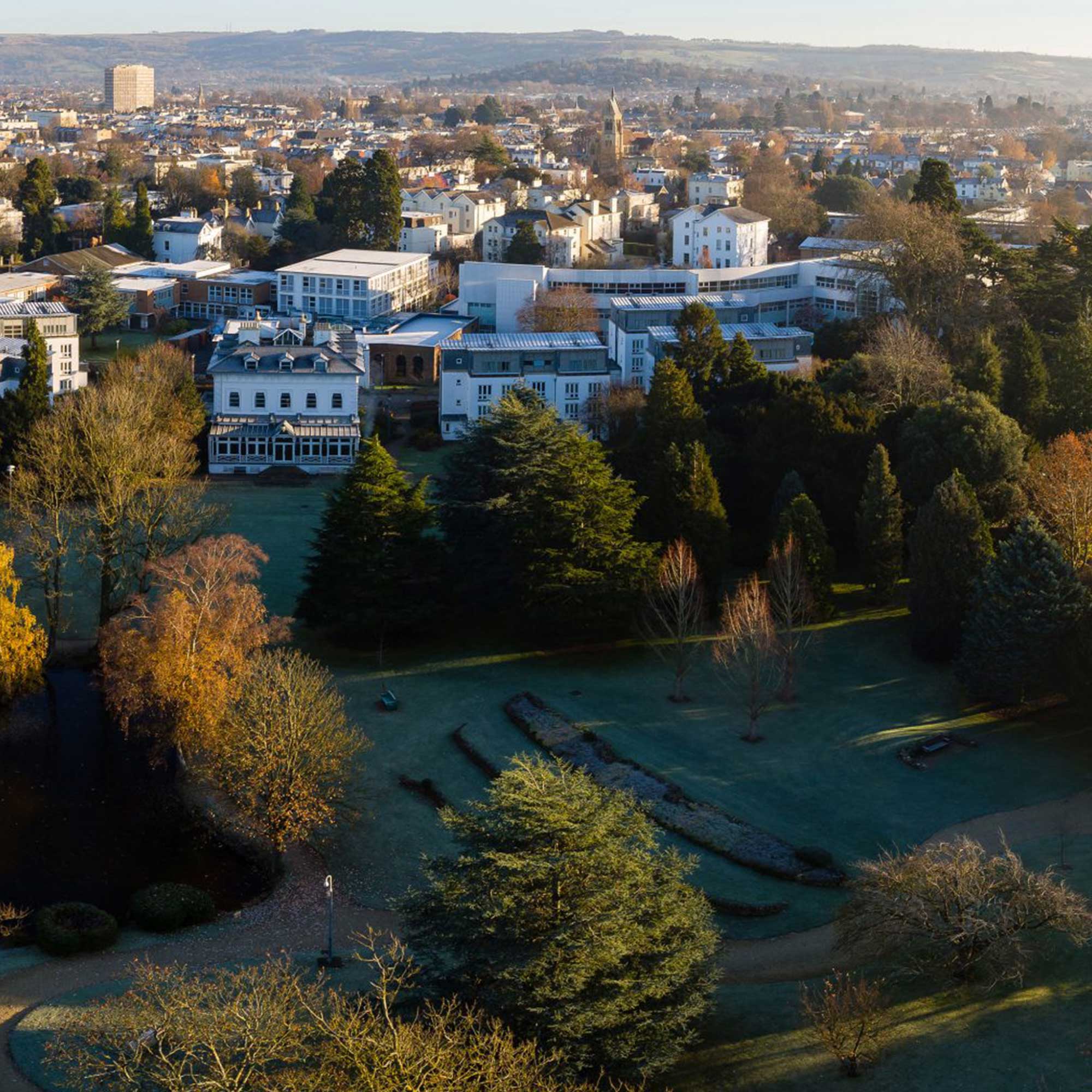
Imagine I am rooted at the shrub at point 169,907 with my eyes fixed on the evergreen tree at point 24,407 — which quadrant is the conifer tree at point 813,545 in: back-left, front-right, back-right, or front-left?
front-right

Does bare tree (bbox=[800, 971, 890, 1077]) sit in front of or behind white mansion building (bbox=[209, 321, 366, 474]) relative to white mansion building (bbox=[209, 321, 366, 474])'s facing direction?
in front

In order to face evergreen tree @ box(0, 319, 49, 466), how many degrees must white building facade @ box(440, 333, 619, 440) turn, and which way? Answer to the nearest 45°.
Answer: approximately 45° to its right

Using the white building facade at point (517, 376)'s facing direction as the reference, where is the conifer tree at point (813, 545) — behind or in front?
in front

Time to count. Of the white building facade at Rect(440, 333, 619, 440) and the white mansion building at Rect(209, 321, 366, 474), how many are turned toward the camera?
2

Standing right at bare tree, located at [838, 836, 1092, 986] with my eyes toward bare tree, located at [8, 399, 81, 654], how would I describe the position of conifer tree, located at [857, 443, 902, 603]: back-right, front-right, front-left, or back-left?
front-right

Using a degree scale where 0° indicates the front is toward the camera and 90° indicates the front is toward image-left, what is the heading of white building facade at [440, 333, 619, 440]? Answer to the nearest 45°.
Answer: approximately 0°

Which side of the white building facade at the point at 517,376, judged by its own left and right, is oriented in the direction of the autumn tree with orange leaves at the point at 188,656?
front

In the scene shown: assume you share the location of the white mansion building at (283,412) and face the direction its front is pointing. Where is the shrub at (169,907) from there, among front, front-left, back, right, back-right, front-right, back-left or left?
front

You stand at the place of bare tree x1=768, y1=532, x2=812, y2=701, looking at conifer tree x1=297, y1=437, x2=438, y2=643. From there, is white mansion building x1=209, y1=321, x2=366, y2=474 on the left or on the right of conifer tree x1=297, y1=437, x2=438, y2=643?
right

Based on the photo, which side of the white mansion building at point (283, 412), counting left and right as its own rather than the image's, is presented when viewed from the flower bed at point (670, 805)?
front

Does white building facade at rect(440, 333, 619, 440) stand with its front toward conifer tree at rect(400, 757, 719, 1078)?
yes

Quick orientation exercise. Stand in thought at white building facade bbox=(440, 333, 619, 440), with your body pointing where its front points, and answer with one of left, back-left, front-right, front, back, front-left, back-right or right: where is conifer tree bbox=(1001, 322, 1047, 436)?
front-left

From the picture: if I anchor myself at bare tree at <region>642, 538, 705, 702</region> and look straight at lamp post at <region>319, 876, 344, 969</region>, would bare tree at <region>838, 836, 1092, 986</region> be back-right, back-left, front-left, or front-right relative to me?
front-left

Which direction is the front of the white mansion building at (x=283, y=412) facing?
toward the camera
